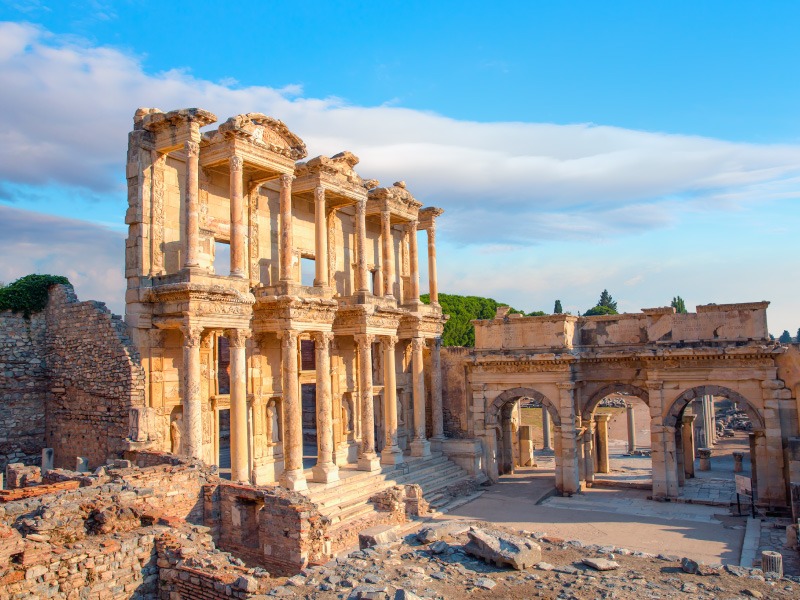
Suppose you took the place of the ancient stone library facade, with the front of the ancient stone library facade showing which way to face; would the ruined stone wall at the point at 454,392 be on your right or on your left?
on your left

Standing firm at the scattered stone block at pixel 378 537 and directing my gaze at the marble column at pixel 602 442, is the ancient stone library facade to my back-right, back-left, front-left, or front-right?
front-left

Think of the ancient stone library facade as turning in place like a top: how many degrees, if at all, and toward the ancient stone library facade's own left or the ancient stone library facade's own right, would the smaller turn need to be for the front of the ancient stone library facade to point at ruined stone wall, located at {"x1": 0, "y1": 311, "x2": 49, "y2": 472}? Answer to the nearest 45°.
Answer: approximately 135° to the ancient stone library facade's own right

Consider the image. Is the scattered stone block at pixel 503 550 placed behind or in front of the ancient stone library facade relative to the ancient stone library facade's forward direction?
in front

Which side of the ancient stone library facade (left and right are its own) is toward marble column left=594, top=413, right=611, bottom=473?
left

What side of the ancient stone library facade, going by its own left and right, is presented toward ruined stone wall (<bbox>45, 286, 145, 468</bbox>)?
right

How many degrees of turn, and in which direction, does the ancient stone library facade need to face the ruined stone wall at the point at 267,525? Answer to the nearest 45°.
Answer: approximately 45° to its right

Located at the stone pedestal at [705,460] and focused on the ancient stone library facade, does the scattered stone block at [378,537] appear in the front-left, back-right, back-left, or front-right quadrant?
front-left

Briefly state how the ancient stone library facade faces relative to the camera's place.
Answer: facing the viewer and to the right of the viewer

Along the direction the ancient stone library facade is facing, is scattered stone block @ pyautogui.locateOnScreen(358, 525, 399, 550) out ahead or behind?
ahead
